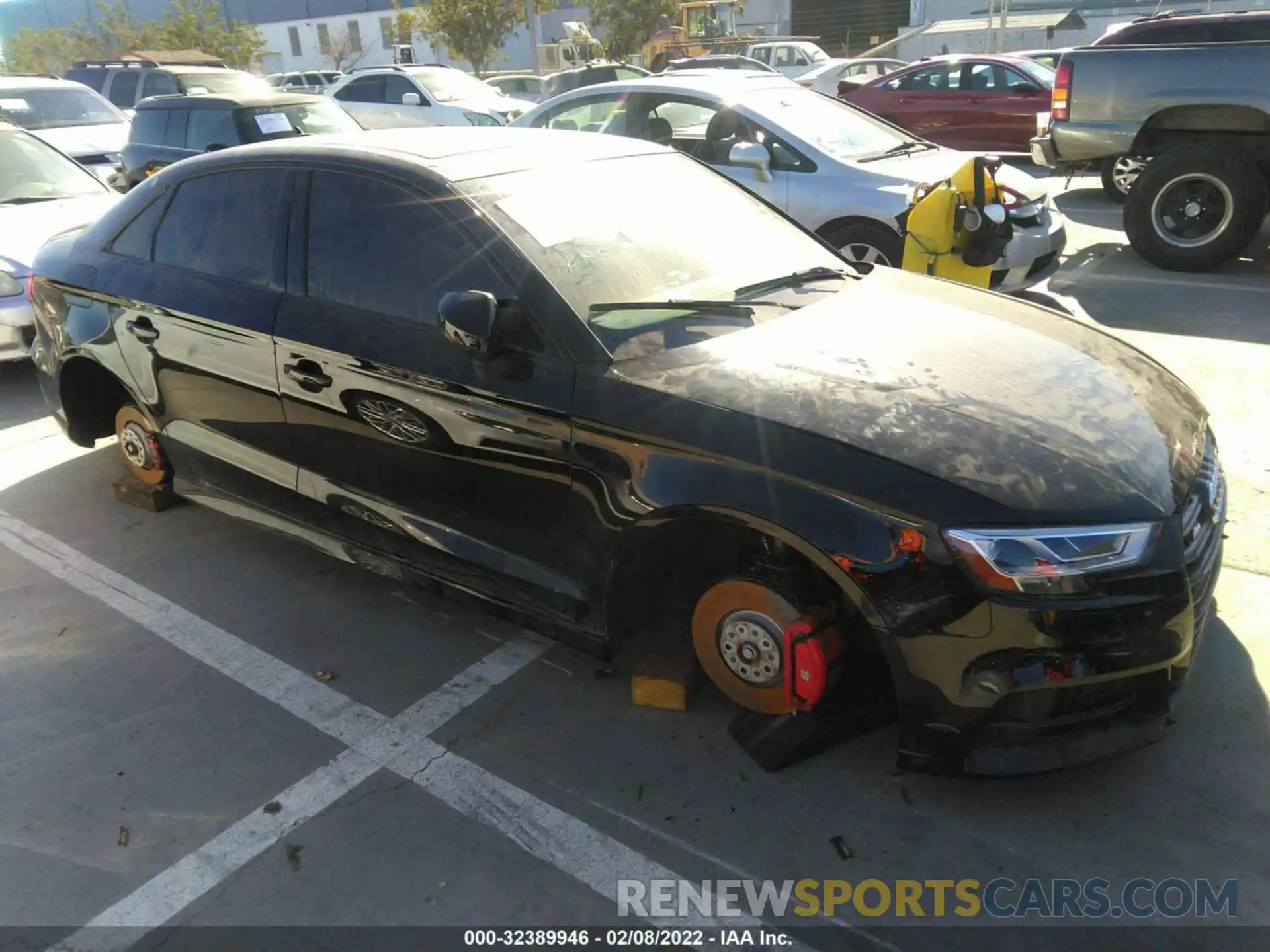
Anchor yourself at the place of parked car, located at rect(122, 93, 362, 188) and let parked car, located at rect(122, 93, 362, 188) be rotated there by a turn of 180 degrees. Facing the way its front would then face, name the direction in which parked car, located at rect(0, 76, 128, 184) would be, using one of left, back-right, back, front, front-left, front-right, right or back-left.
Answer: front

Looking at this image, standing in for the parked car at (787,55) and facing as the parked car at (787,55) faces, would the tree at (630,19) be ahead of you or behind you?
behind

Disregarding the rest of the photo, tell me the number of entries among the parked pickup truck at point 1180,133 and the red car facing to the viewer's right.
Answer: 2

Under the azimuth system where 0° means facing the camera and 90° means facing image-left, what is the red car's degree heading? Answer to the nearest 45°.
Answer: approximately 270°

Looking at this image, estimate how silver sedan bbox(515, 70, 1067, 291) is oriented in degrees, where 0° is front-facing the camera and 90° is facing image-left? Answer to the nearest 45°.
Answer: approximately 315°

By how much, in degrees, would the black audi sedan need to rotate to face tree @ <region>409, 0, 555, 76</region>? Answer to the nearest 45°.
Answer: approximately 135° to its left

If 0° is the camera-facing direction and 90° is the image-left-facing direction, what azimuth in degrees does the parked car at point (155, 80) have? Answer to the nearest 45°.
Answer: approximately 315°

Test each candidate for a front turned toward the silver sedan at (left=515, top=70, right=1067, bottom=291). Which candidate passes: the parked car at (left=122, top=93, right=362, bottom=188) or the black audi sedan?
the parked car

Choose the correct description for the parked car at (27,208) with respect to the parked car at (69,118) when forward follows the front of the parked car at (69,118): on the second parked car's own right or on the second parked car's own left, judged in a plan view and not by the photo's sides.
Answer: on the second parked car's own right
